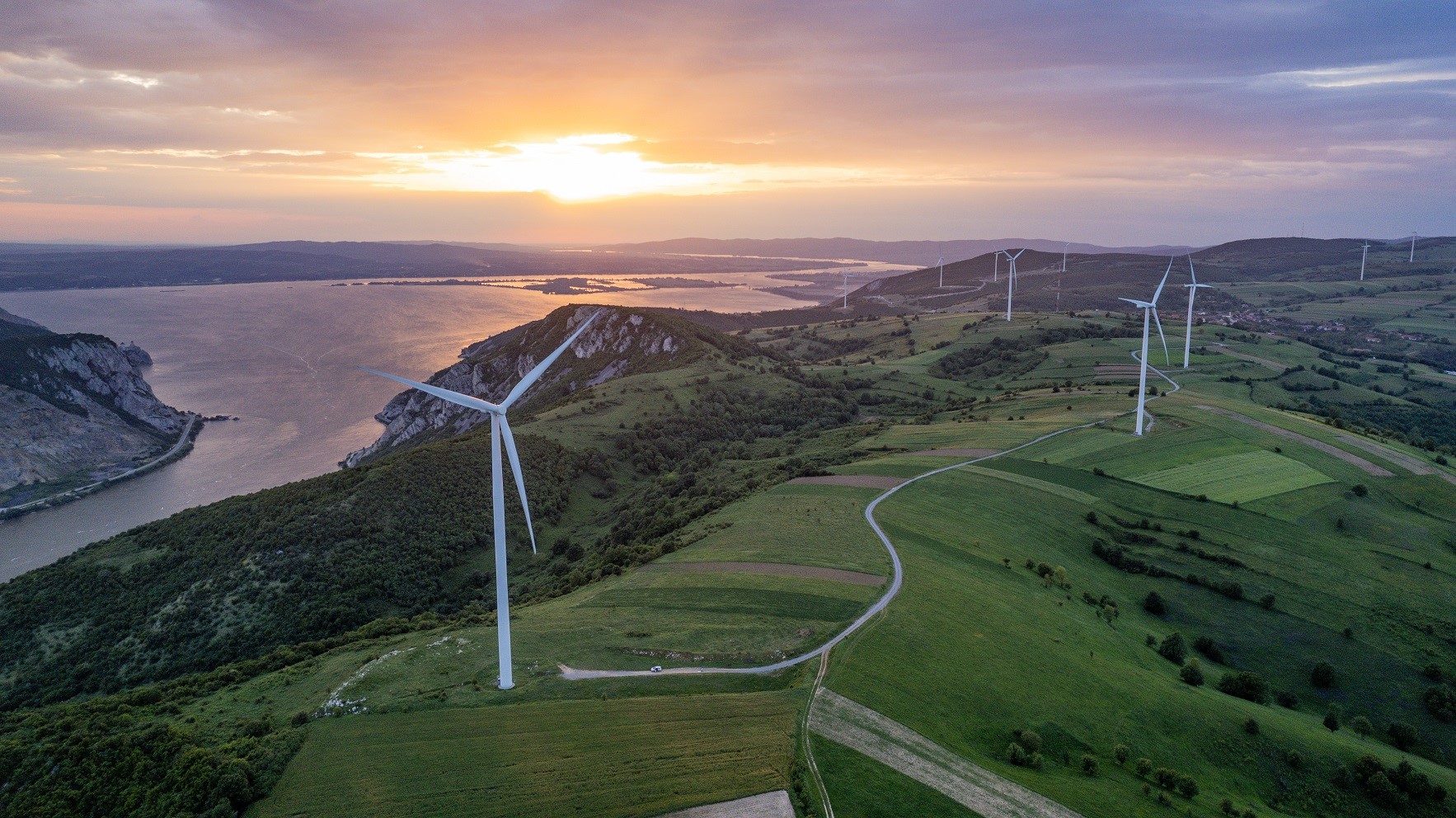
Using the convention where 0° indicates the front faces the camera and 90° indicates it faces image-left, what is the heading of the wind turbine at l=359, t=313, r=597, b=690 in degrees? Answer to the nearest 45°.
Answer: approximately 0°

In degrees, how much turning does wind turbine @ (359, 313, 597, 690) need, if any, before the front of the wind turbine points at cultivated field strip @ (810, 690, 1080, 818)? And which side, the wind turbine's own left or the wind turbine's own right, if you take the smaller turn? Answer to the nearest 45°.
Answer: approximately 45° to the wind turbine's own left

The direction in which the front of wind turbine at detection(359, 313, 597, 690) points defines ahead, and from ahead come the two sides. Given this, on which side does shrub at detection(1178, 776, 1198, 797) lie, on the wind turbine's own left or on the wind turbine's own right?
on the wind turbine's own left
